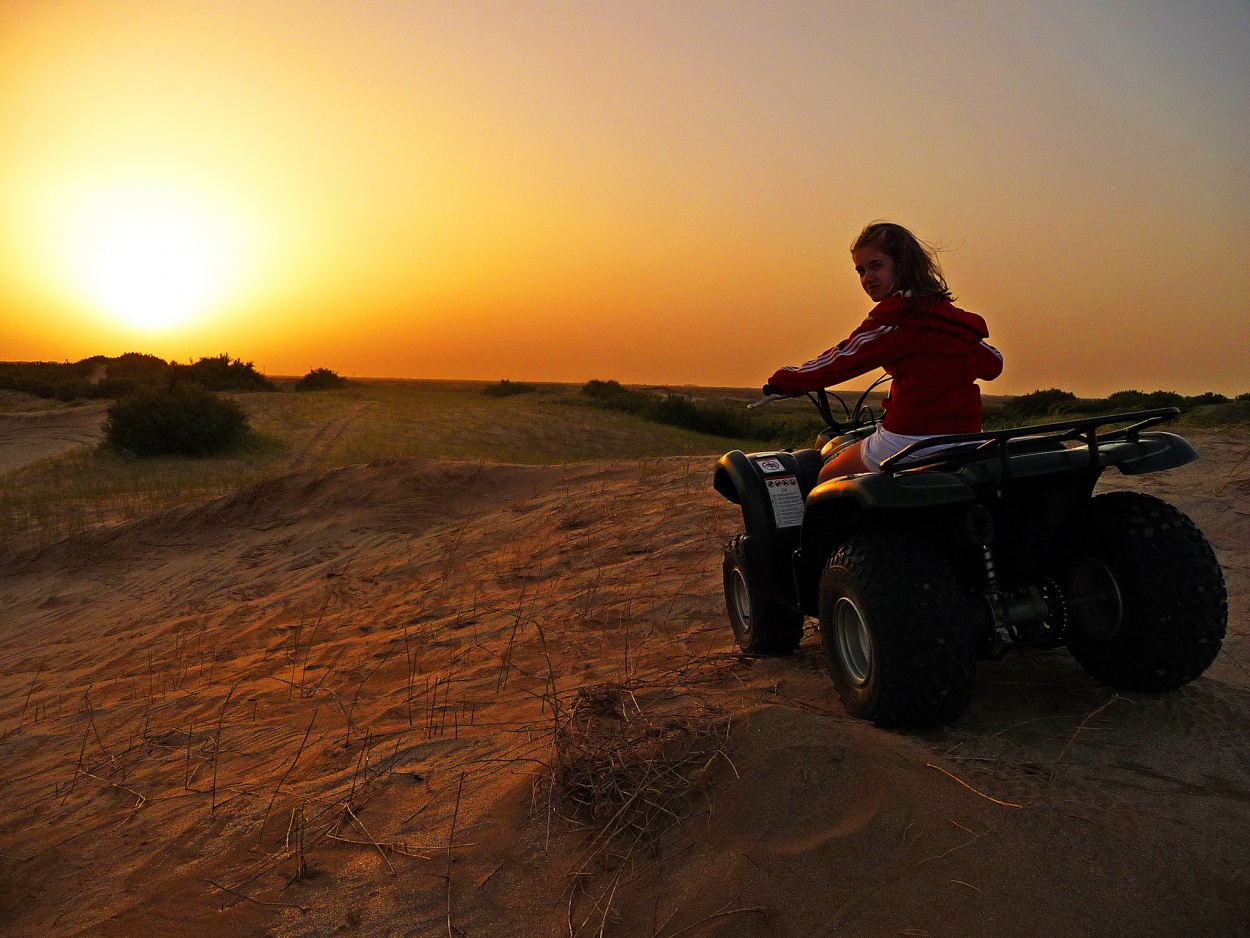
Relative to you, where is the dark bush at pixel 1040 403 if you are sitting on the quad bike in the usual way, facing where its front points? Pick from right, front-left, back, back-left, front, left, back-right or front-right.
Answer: front-right

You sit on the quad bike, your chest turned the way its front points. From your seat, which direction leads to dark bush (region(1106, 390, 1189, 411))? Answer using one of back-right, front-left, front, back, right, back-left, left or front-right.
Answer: front-right

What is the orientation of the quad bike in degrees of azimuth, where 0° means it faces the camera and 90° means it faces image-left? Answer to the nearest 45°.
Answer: approximately 135°

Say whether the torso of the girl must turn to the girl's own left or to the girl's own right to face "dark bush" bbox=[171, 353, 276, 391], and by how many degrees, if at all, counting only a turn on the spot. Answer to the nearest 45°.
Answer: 0° — they already face it

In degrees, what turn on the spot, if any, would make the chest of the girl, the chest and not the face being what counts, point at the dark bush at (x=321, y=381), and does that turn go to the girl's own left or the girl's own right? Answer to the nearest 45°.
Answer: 0° — they already face it

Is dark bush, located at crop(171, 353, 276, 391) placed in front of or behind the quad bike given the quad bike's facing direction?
in front

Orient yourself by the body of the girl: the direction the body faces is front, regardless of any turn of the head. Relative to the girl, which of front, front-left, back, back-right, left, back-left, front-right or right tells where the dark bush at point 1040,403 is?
front-right

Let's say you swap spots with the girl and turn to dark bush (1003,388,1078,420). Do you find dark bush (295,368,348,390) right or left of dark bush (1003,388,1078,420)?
left

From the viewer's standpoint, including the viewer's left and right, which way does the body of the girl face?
facing away from the viewer and to the left of the viewer

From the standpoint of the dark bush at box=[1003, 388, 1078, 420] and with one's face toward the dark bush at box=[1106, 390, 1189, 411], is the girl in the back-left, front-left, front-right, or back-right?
back-right
